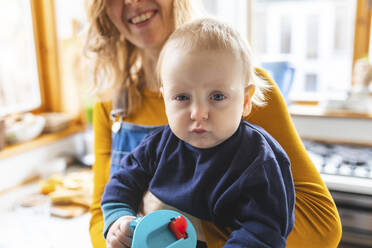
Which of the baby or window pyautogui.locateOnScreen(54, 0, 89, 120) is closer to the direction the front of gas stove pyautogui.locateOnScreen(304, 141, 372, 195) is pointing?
the baby

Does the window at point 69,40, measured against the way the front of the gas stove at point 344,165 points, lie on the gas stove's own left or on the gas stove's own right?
on the gas stove's own right

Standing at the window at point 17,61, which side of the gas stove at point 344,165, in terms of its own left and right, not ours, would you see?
right

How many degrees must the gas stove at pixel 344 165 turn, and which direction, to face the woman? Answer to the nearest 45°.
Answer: approximately 45° to its right

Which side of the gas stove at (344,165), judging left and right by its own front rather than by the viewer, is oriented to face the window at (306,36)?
back

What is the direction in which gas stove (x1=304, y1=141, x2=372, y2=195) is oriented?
toward the camera

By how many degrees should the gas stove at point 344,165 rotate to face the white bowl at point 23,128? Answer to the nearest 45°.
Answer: approximately 90° to its right

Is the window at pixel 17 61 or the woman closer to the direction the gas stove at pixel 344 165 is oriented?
the woman

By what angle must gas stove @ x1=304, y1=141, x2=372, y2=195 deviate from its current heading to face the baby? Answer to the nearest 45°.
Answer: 0° — it already faces them
